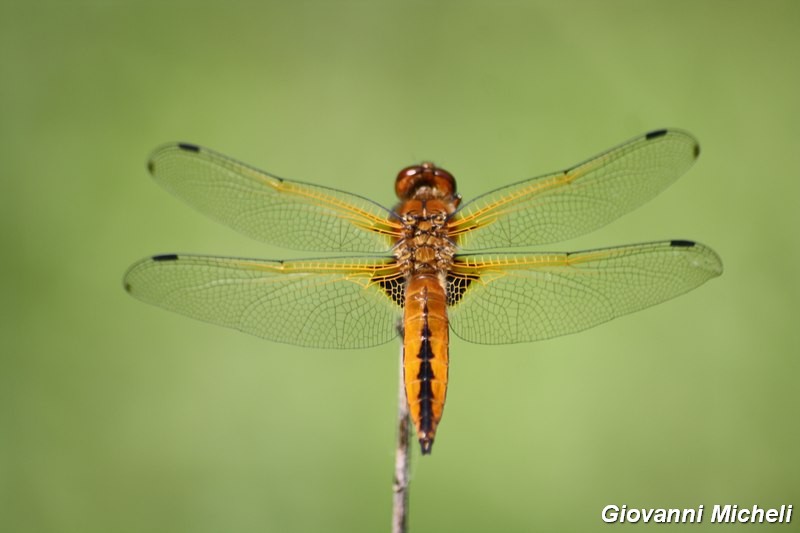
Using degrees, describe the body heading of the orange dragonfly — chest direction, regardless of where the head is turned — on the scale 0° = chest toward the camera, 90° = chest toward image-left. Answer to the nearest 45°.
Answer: approximately 180°
